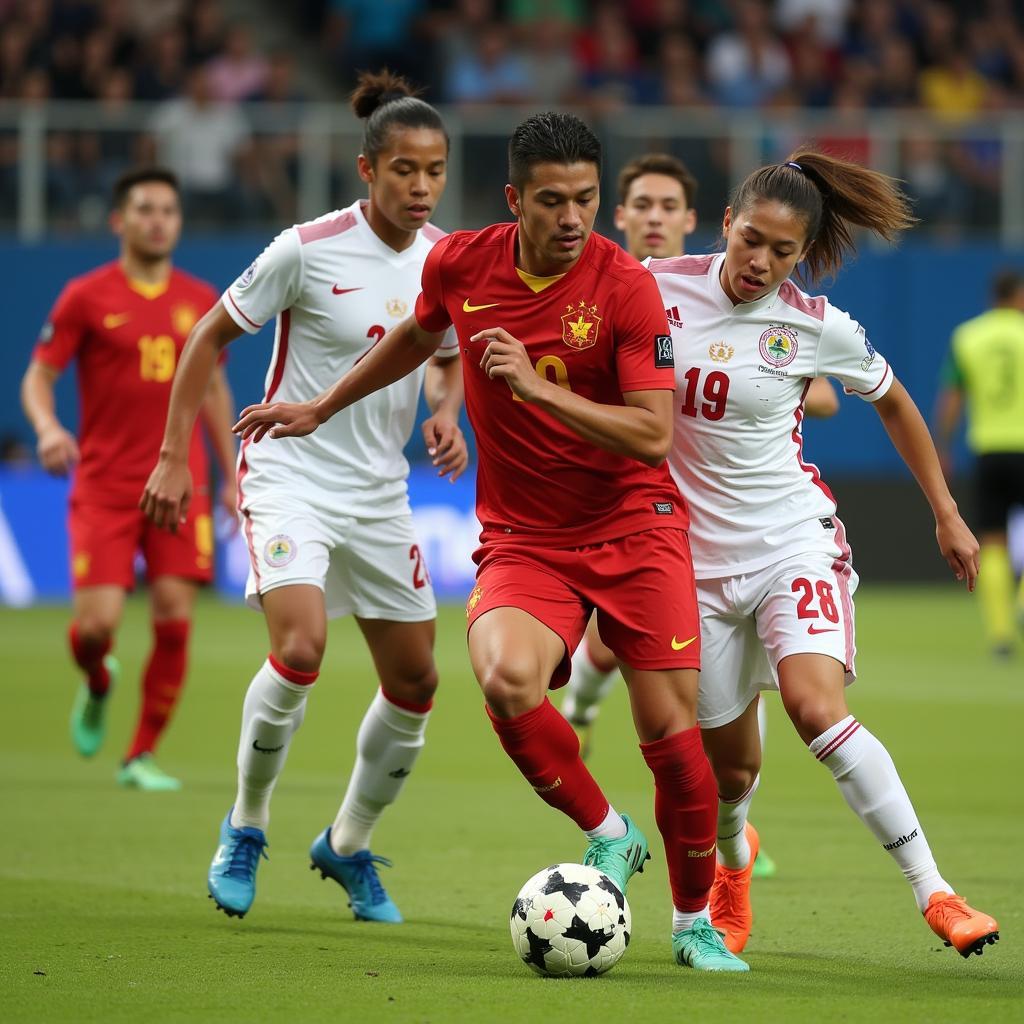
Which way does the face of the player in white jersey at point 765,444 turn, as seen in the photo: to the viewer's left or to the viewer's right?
to the viewer's left

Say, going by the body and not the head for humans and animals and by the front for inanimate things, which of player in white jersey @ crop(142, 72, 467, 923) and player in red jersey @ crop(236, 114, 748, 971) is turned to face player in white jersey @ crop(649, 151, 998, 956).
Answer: player in white jersey @ crop(142, 72, 467, 923)

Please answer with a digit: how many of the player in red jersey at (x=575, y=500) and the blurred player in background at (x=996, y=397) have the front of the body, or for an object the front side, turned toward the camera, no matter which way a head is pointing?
1

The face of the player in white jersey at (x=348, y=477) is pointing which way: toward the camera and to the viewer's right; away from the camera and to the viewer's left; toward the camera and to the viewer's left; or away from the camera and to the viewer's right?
toward the camera and to the viewer's right

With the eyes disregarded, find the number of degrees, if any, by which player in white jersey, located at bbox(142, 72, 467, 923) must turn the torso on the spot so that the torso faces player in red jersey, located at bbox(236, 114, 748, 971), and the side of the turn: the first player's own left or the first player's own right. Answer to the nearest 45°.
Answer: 0° — they already face them

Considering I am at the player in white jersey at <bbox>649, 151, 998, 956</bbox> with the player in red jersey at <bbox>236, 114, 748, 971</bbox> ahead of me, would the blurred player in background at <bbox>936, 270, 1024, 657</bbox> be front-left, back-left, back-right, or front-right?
back-right

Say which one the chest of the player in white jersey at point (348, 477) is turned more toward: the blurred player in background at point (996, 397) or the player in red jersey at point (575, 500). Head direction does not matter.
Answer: the player in red jersey

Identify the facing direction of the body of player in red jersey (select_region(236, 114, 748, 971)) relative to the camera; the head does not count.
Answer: toward the camera

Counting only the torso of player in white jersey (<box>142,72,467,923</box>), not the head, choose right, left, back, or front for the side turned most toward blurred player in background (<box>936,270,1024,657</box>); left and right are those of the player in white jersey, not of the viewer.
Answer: left
